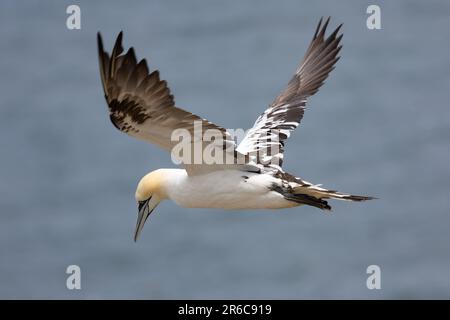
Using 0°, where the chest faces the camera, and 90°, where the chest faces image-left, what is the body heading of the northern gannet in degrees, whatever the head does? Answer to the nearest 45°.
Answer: approximately 90°
